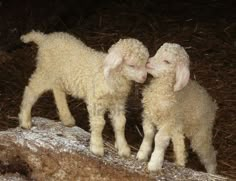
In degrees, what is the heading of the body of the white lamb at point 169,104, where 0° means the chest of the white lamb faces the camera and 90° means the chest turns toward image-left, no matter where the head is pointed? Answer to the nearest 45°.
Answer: approximately 45°

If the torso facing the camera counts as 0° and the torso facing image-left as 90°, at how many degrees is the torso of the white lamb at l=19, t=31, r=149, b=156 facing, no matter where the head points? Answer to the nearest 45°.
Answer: approximately 315°

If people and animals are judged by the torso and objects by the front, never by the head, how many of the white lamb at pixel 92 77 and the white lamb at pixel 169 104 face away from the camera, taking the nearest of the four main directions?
0
